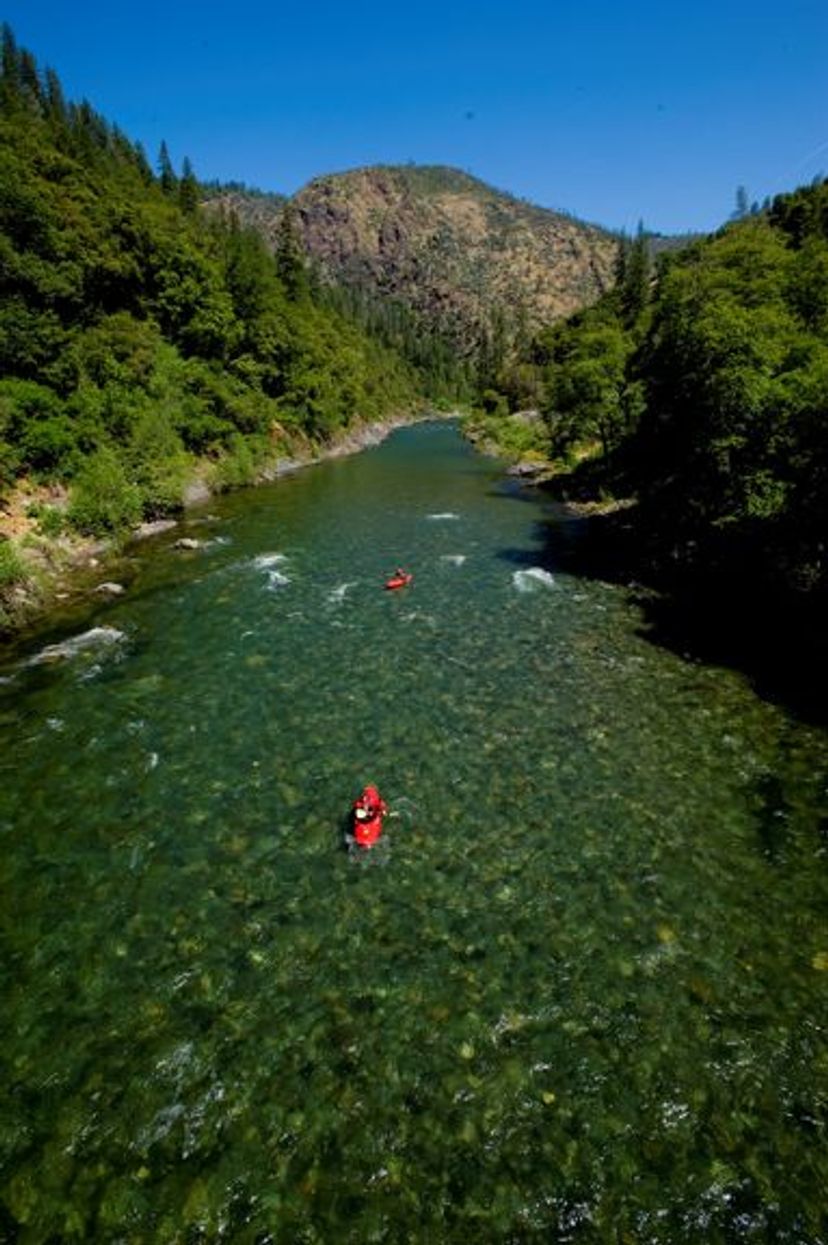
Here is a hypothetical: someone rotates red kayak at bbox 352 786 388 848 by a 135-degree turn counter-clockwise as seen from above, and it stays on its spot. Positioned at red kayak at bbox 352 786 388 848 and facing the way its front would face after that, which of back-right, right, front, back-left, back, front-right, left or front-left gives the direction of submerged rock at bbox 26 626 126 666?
left

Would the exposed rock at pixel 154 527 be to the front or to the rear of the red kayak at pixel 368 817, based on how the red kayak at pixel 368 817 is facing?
to the rear

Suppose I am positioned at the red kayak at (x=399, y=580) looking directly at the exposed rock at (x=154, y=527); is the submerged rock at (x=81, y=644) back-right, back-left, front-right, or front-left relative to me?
front-left

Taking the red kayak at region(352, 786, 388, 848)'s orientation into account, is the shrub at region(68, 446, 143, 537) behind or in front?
behind

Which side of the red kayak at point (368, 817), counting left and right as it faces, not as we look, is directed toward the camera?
front

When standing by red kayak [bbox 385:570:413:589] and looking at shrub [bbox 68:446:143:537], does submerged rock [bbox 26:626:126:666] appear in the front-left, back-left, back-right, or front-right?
front-left

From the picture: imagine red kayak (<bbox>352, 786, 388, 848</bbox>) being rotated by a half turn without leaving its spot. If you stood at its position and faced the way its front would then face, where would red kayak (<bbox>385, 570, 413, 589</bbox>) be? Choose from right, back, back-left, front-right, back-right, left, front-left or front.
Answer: front

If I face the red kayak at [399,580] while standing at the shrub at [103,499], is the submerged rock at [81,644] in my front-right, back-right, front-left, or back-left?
front-right
